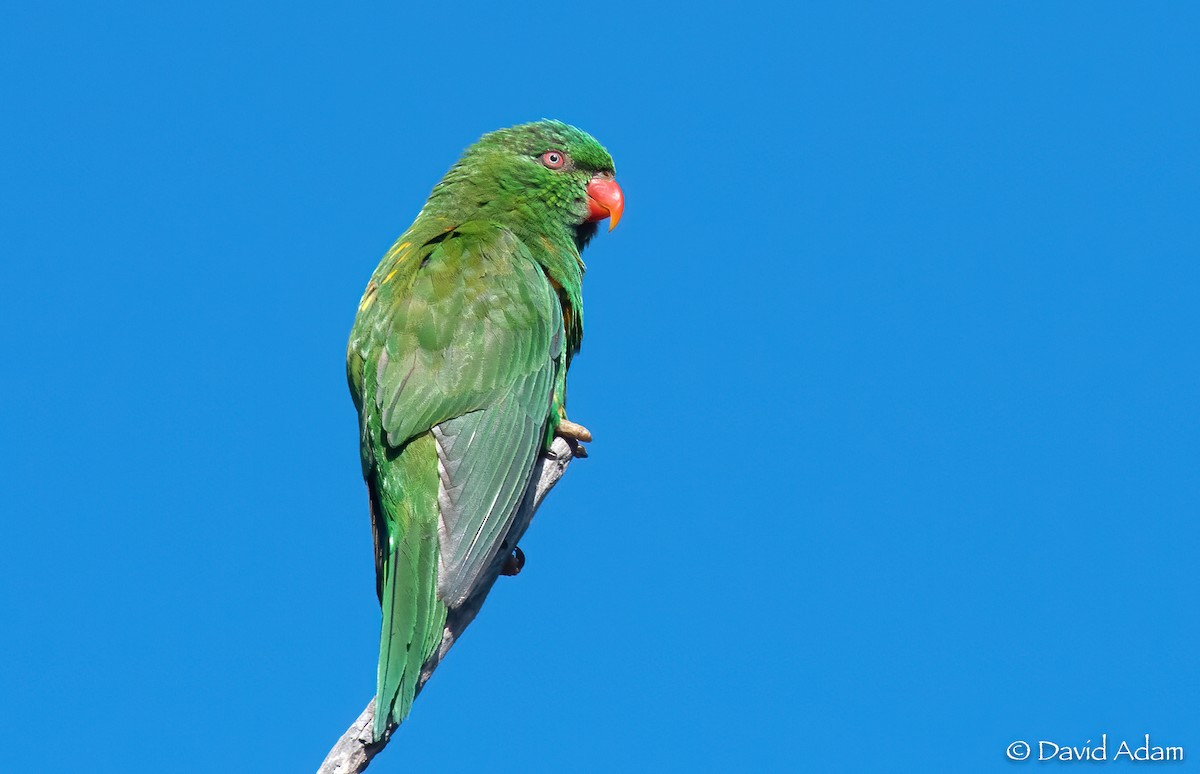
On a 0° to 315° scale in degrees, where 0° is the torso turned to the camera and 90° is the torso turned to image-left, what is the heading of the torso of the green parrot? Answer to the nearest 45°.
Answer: approximately 225°
